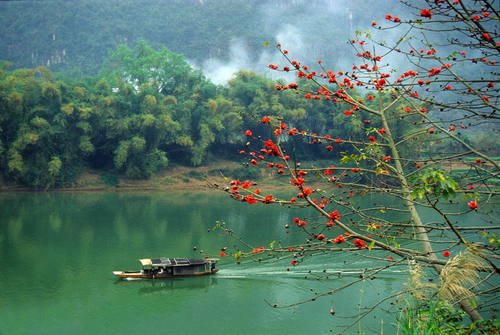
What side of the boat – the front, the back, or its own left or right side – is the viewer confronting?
left
